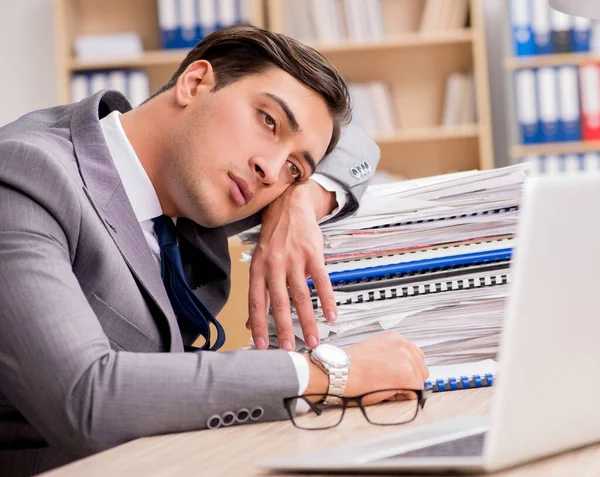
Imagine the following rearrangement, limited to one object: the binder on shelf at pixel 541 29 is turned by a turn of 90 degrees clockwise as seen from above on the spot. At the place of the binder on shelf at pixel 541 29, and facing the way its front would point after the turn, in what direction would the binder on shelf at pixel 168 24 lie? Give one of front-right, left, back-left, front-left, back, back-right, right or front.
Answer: front

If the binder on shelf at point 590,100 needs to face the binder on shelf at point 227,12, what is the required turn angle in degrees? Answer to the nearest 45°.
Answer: approximately 90° to its right

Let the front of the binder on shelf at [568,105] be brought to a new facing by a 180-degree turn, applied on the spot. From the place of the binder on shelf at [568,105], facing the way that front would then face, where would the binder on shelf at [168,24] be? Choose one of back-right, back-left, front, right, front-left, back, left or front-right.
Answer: left

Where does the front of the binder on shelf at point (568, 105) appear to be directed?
toward the camera

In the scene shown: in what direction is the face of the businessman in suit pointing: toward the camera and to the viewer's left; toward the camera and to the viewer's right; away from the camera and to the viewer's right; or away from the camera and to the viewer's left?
toward the camera and to the viewer's right

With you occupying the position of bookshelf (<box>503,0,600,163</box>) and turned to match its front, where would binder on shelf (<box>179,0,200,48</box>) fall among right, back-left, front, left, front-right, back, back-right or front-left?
right

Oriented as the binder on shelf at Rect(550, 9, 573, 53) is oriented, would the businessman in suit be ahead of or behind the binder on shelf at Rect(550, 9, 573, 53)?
ahead

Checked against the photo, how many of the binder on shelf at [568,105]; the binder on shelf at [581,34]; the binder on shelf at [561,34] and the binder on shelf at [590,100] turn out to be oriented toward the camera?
4

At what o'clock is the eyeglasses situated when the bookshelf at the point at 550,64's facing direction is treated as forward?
The eyeglasses is roughly at 12 o'clock from the bookshelf.

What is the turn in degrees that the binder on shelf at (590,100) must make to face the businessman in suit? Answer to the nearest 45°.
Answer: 0° — it already faces them

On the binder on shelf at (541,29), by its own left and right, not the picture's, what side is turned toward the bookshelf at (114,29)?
right

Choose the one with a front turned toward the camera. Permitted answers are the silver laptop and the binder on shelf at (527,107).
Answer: the binder on shelf

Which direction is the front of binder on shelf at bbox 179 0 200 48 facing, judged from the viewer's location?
facing the viewer

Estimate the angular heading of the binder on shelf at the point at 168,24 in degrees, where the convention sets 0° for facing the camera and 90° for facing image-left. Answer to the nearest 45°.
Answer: approximately 0°

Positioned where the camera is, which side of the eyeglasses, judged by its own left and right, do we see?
front
